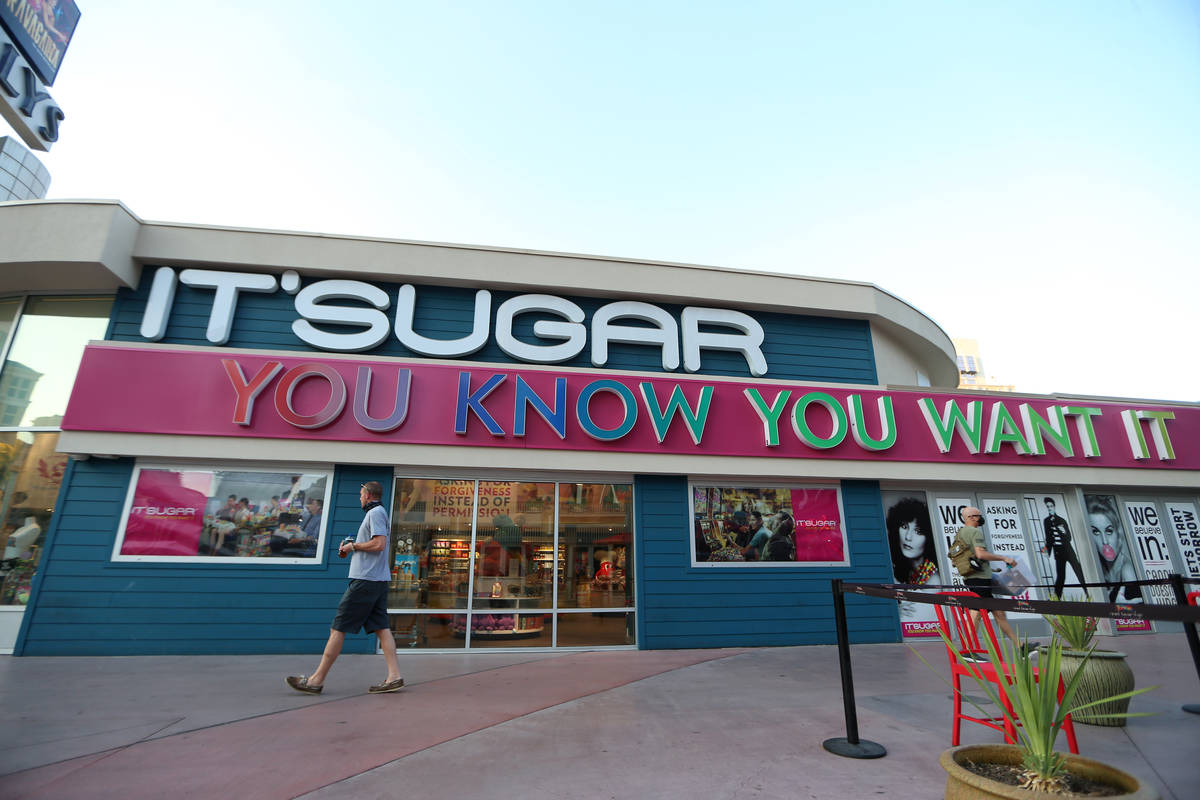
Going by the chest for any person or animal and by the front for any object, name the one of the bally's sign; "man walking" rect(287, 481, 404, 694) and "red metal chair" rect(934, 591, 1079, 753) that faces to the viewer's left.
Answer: the man walking

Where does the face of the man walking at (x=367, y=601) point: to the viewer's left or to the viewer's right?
to the viewer's left

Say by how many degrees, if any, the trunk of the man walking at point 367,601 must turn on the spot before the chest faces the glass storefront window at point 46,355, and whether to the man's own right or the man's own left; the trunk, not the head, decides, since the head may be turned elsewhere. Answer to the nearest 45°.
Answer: approximately 45° to the man's own right

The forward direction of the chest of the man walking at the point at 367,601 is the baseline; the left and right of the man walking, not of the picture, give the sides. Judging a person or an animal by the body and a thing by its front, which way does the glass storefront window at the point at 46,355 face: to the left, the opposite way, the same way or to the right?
to the left

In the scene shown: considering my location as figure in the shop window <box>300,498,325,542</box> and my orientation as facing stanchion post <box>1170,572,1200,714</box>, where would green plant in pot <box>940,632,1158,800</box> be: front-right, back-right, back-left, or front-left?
front-right

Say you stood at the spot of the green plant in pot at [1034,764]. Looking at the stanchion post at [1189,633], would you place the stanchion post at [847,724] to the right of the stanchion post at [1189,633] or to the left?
left

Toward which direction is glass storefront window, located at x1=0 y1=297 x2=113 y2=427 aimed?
toward the camera

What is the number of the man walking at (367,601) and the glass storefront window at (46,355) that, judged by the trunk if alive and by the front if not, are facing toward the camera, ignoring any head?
1
